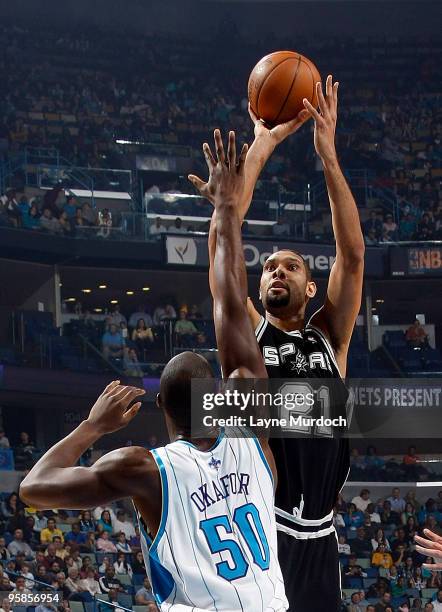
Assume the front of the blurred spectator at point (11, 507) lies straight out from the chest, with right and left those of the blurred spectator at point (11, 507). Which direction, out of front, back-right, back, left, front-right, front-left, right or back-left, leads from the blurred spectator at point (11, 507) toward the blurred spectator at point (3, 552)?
front-right

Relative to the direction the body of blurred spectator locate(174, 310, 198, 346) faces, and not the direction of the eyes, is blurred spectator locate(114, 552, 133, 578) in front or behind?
in front

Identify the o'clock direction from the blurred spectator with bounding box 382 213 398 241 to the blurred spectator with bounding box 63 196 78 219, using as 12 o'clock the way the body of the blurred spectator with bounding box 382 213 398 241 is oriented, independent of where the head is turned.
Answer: the blurred spectator with bounding box 63 196 78 219 is roughly at 2 o'clock from the blurred spectator with bounding box 382 213 398 241.

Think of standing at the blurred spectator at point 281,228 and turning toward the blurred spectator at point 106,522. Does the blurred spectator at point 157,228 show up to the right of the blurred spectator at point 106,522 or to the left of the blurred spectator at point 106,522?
right

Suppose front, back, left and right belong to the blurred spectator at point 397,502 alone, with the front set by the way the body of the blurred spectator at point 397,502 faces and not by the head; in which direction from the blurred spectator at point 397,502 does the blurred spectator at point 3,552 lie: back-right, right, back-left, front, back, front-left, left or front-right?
front-right

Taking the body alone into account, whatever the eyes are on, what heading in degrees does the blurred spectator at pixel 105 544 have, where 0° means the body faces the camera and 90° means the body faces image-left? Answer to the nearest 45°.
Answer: approximately 315°
